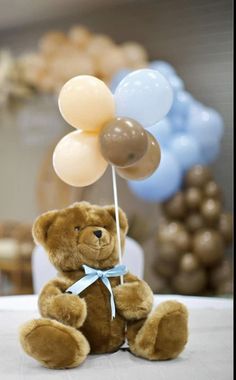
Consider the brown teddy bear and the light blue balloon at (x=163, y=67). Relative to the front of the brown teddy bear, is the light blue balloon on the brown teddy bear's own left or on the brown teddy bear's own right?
on the brown teddy bear's own left

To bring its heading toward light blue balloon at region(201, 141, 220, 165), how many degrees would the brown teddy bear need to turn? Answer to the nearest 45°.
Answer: approximately 135° to its left

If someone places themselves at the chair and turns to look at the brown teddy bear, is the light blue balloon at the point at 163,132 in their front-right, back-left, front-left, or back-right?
back-left

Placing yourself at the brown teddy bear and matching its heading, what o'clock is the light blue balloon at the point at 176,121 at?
The light blue balloon is roughly at 8 o'clock from the brown teddy bear.

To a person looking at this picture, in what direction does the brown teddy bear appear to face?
facing the viewer and to the right of the viewer

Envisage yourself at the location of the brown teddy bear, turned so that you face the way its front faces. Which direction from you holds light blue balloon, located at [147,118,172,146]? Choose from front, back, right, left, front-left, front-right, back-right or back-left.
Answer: back-left

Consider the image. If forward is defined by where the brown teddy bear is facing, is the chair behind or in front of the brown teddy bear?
behind
